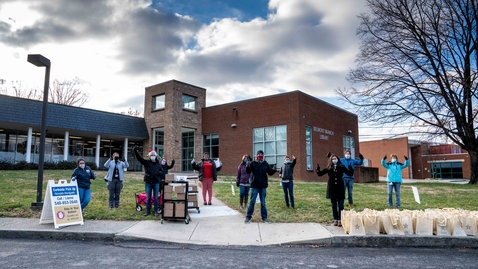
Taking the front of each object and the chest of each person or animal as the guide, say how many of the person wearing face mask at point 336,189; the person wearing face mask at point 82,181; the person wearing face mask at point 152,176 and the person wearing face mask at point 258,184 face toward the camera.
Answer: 4

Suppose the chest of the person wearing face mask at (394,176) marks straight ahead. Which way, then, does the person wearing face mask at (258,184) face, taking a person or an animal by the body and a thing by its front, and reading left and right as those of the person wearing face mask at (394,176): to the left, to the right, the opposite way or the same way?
the same way

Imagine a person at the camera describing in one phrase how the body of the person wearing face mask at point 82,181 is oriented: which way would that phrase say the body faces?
toward the camera

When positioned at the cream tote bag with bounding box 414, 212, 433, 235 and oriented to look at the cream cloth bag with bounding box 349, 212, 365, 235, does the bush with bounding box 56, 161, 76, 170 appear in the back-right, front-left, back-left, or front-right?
front-right

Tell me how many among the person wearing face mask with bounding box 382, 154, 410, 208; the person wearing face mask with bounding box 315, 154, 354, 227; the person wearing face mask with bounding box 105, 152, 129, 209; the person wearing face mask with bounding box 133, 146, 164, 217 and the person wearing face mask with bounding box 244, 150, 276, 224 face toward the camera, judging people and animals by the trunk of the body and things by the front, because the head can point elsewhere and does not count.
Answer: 5

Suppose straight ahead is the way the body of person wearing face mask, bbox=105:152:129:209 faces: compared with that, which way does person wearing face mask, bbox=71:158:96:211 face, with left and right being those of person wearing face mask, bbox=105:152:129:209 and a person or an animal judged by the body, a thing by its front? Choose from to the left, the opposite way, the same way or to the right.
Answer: the same way

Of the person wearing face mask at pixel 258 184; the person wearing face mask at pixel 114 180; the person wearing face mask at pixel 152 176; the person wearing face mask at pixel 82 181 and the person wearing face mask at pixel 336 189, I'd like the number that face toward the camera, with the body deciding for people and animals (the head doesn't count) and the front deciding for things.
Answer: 5

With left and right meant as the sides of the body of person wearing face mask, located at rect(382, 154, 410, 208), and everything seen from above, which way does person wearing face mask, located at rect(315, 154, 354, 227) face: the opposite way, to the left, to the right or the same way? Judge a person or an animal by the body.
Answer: the same way

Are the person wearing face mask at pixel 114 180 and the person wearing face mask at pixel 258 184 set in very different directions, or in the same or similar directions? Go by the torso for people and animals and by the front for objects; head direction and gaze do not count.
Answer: same or similar directions

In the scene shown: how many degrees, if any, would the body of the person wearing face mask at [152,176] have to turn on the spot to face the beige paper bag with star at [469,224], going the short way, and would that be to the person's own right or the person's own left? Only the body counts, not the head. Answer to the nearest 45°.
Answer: approximately 45° to the person's own left

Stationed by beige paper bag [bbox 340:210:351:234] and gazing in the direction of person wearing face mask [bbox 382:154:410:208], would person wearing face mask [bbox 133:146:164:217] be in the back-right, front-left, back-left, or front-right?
back-left

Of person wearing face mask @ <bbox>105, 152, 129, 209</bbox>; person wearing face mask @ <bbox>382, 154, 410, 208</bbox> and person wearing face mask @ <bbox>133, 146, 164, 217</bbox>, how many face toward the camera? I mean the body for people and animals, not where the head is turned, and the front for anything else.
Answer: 3

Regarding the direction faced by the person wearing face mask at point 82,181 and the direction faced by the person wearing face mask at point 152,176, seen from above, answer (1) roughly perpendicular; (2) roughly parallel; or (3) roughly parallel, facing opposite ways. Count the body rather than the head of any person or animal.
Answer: roughly parallel

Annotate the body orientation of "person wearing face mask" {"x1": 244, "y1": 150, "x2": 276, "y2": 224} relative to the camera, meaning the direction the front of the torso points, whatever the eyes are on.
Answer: toward the camera

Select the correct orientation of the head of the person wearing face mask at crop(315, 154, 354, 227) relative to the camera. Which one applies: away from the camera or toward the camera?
toward the camera

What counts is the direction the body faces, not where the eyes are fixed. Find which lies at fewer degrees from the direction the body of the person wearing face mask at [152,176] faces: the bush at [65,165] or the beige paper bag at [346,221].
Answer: the beige paper bag

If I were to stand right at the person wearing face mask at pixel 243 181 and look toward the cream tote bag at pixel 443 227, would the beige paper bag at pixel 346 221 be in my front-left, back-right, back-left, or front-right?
front-right
